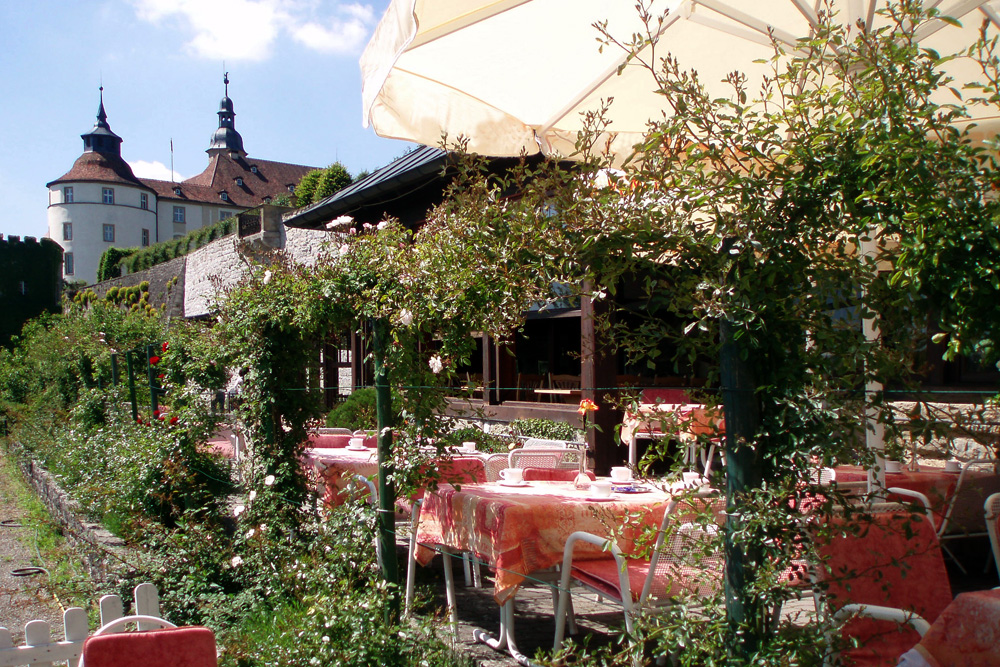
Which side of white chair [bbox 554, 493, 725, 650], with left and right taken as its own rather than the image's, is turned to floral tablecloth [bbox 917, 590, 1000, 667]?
back

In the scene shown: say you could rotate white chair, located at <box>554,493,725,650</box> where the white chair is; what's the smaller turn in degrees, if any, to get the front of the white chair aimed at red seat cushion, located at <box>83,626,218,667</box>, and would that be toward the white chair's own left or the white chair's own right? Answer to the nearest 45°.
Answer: approximately 90° to the white chair's own left

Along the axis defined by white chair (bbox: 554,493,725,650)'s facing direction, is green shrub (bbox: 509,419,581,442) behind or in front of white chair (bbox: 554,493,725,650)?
in front

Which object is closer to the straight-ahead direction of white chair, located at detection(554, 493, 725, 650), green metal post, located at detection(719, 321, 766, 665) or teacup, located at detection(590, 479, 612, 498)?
the teacup

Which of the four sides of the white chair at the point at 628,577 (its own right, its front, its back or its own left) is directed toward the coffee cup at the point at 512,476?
front

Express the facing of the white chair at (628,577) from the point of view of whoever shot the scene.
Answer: facing away from the viewer and to the left of the viewer

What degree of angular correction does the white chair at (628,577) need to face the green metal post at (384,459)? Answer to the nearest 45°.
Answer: approximately 45° to its left

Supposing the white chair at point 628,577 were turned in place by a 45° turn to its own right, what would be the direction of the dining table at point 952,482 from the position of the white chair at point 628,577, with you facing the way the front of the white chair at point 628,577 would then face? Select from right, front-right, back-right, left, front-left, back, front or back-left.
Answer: front-right

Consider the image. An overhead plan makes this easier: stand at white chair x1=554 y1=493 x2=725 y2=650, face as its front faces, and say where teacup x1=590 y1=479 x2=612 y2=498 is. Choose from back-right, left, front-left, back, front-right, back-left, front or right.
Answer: front-right
